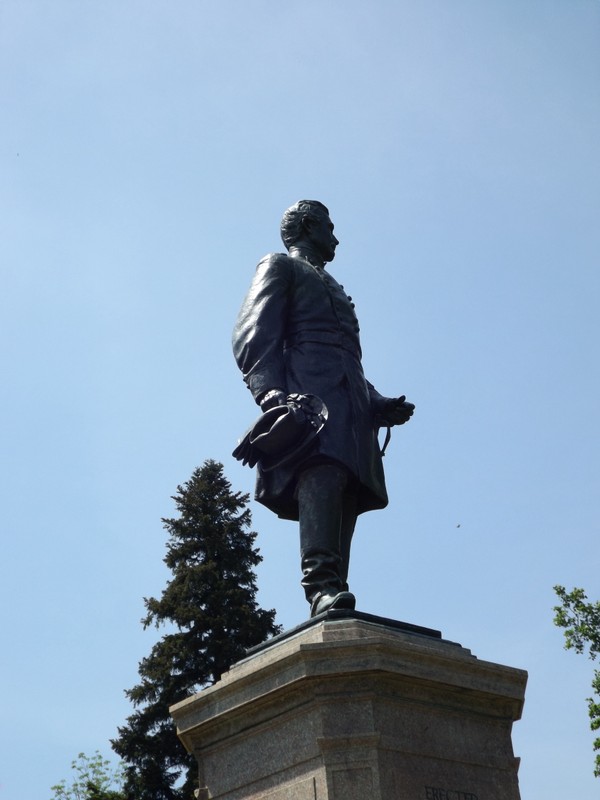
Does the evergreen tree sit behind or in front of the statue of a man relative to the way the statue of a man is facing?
behind

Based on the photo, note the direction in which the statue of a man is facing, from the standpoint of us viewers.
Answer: facing the viewer and to the right of the viewer
